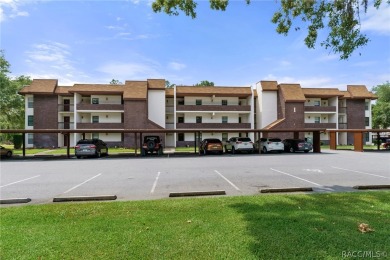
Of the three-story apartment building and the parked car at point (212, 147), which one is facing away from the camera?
the parked car

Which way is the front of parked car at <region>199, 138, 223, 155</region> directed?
away from the camera

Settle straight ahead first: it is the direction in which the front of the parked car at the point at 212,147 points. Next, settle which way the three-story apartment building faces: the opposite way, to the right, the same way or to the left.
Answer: the opposite way

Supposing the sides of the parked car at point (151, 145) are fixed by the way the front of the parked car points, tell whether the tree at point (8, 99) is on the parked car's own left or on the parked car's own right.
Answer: on the parked car's own left

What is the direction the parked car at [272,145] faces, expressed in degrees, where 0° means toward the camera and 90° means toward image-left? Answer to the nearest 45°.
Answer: approximately 135°

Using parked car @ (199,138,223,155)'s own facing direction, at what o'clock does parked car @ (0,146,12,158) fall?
parked car @ (0,146,12,158) is roughly at 9 o'clock from parked car @ (199,138,223,155).

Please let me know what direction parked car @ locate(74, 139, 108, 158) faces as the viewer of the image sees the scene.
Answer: facing away from the viewer and to the right of the viewer

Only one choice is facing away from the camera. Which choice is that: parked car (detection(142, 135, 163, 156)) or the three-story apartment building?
the parked car

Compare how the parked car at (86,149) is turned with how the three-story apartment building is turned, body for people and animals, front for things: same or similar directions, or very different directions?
very different directions

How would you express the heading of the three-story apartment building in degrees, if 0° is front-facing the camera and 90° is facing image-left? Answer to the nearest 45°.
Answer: approximately 0°

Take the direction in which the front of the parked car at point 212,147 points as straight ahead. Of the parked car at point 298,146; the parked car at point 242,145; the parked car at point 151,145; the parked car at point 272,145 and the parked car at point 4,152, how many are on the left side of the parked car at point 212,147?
2
